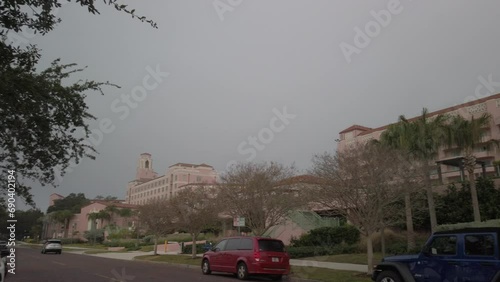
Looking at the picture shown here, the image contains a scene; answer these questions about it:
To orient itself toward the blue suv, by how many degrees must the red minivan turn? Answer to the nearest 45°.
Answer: approximately 180°

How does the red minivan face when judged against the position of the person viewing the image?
facing away from the viewer and to the left of the viewer

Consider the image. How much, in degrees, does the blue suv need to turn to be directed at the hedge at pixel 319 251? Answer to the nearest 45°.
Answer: approximately 45° to its right

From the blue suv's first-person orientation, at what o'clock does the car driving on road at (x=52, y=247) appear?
The car driving on road is roughly at 1 o'clock from the blue suv.

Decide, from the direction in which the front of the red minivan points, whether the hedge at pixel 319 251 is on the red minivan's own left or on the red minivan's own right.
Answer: on the red minivan's own right

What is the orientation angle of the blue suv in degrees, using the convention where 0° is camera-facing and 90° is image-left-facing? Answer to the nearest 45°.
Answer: approximately 90°

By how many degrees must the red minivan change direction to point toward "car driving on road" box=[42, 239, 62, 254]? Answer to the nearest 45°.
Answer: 0° — it already faces it

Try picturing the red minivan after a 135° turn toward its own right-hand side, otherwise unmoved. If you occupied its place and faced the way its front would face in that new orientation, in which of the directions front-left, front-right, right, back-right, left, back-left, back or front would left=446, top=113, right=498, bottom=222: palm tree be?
front-left
